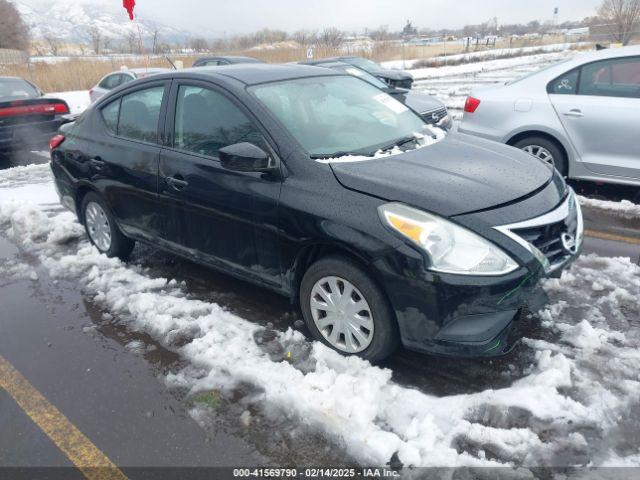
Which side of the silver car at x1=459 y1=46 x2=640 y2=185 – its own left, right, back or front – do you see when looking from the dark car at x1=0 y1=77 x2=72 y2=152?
back

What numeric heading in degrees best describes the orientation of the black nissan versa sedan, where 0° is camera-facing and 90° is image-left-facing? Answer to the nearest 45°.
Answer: approximately 315°

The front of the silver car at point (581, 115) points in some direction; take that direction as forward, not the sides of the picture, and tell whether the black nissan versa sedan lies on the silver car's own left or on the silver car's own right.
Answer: on the silver car's own right

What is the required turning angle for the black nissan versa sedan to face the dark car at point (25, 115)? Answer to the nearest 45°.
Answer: approximately 180°

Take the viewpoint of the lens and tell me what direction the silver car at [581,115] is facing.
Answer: facing to the right of the viewer

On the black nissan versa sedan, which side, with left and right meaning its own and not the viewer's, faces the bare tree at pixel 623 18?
left
